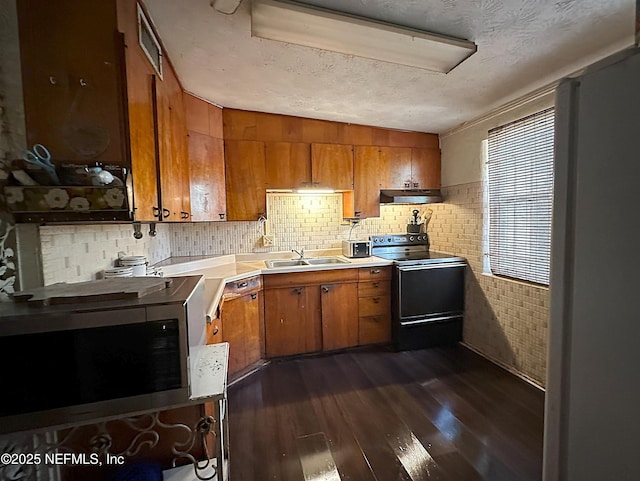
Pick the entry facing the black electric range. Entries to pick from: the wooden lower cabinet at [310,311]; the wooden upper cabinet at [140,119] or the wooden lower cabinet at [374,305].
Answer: the wooden upper cabinet

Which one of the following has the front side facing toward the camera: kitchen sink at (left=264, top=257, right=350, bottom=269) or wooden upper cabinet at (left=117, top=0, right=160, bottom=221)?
the kitchen sink

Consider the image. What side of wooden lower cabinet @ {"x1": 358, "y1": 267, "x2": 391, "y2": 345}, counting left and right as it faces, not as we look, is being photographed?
front

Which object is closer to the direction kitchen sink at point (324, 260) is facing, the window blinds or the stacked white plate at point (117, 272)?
the stacked white plate

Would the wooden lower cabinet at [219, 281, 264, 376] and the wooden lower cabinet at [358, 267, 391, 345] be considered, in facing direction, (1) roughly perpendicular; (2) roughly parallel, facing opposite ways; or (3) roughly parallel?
roughly perpendicular

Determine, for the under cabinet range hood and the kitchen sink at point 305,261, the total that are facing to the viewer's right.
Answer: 0

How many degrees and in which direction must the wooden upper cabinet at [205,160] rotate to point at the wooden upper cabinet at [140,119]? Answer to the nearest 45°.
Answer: approximately 45° to its right

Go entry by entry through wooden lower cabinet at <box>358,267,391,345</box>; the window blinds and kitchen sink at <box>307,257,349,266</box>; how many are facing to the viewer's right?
0

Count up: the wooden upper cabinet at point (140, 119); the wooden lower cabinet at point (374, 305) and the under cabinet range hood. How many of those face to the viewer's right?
1

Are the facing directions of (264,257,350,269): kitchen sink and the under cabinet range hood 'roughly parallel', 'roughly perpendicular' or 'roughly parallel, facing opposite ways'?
roughly parallel

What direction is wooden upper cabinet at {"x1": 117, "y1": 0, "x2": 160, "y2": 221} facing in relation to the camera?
to the viewer's right

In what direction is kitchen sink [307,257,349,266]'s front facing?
toward the camera

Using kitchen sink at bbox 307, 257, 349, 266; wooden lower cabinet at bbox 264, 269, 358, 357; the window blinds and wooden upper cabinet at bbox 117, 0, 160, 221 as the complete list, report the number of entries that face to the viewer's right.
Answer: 1

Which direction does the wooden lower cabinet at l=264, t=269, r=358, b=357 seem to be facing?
toward the camera
